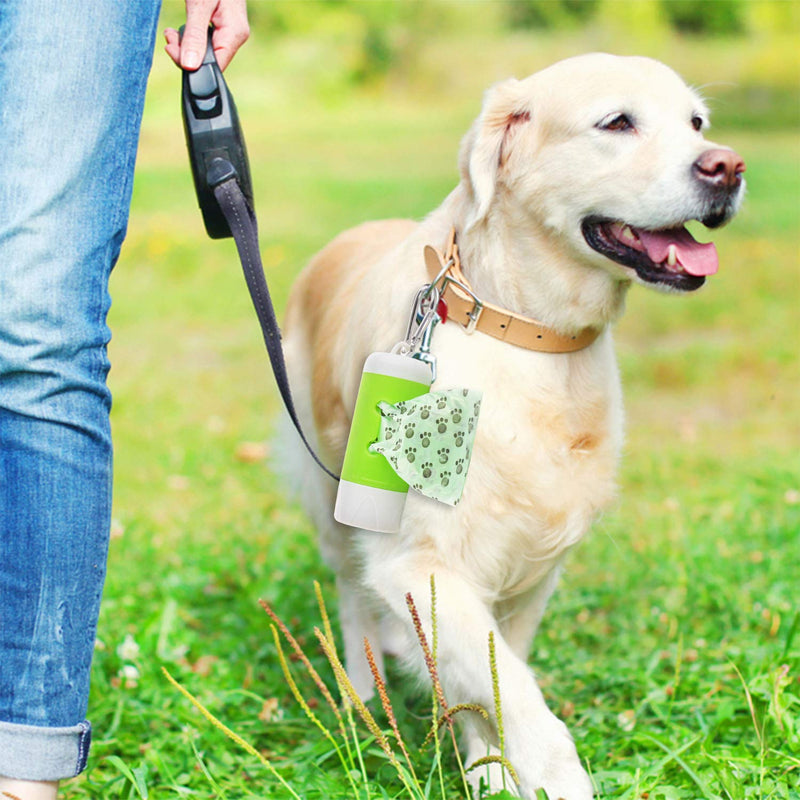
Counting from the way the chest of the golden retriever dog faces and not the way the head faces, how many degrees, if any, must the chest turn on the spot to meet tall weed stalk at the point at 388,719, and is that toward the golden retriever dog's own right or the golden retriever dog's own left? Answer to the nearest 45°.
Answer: approximately 45° to the golden retriever dog's own right

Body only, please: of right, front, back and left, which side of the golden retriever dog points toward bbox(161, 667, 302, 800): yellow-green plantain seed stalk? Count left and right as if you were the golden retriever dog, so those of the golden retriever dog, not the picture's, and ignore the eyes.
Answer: right

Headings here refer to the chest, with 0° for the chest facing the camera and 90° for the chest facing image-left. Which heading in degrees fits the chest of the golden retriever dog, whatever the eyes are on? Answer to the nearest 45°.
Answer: approximately 315°
